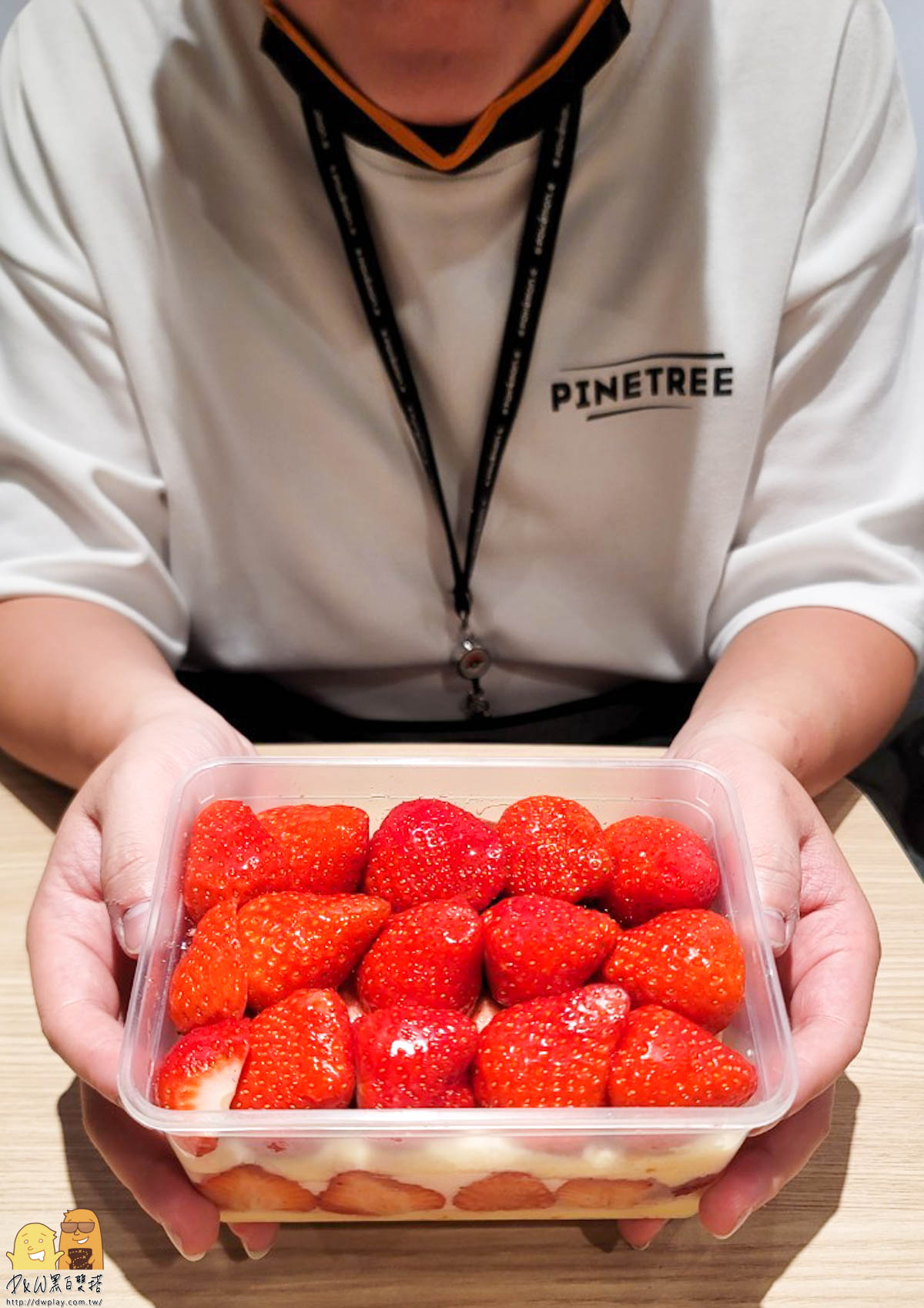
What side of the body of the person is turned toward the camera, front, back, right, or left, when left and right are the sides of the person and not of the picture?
front
